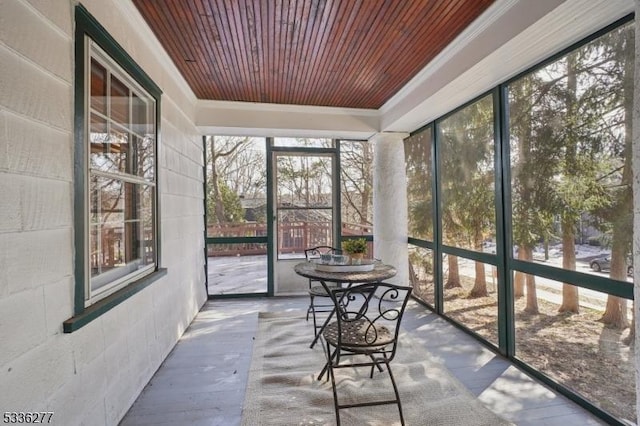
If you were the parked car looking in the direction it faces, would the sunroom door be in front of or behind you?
in front

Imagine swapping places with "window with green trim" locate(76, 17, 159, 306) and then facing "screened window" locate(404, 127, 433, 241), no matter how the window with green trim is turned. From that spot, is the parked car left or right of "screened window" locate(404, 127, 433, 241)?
right

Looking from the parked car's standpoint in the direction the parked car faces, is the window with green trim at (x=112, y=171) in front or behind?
in front

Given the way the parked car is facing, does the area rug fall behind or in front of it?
in front

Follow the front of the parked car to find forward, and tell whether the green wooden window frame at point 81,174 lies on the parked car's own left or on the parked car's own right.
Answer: on the parked car's own left

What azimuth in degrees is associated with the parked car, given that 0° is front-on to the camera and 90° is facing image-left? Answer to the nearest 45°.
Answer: approximately 90°
